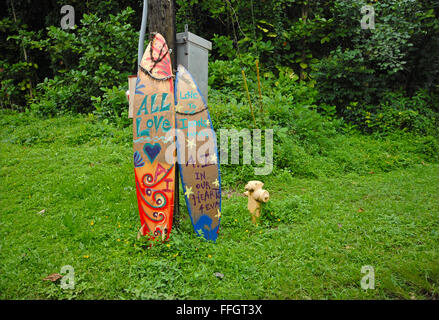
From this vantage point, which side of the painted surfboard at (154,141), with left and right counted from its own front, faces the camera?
front

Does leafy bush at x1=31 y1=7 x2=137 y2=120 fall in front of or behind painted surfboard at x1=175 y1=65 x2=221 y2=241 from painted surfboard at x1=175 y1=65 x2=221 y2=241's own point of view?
behind

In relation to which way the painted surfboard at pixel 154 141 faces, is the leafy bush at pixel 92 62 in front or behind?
behind

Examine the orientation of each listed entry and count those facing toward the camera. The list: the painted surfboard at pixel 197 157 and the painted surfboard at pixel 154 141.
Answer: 2

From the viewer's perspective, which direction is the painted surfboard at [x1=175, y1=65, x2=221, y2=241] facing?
toward the camera
